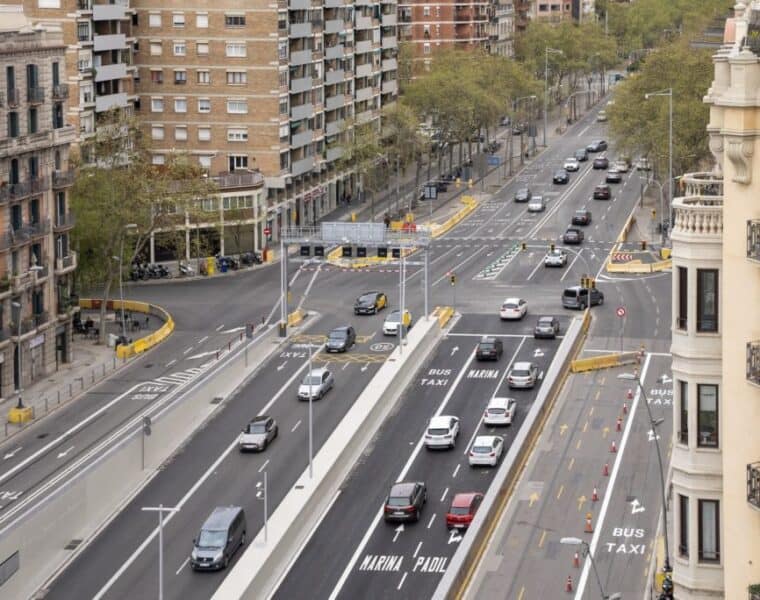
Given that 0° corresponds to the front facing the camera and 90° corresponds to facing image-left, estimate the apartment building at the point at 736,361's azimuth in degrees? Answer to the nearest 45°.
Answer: approximately 45°
